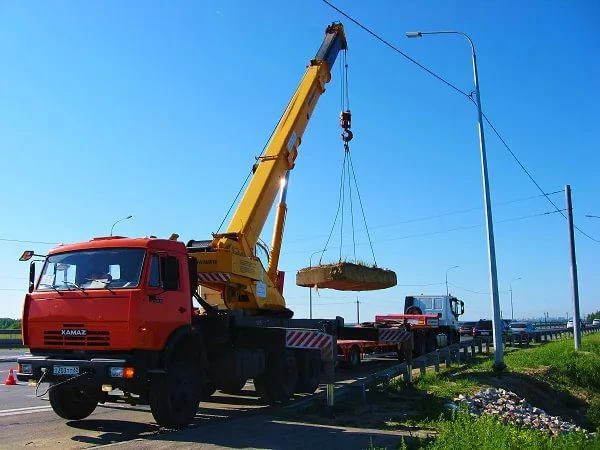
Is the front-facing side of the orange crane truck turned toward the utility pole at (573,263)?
no

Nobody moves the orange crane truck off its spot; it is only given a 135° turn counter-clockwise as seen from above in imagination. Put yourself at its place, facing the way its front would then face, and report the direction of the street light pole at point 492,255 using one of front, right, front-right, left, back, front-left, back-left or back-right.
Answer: front-left

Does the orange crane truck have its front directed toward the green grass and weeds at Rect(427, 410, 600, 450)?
no

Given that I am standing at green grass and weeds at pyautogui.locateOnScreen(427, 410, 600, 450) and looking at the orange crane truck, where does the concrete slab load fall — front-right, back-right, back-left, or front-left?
front-right

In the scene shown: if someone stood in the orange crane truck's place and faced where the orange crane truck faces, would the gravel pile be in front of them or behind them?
behind

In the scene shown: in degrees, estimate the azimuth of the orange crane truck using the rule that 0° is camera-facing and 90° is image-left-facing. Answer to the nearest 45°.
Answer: approximately 45°
